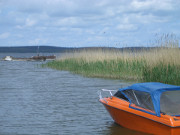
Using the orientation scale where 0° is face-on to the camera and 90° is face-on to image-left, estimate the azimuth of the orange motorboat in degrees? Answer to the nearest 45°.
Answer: approximately 135°
